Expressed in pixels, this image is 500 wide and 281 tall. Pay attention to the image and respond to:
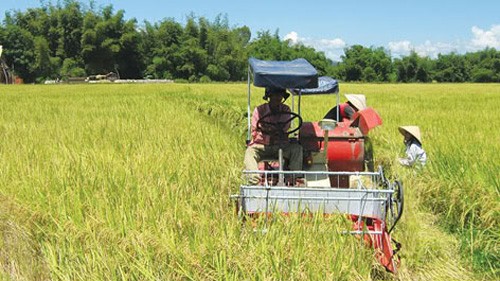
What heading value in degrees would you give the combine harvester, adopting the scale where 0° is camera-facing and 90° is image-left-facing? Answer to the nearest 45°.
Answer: approximately 0°

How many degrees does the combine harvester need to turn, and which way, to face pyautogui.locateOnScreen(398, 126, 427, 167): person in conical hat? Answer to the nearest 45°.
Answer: approximately 135° to its left

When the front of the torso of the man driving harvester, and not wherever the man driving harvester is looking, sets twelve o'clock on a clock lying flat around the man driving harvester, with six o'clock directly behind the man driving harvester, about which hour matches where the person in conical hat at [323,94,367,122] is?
The person in conical hat is roughly at 7 o'clock from the man driving harvester.

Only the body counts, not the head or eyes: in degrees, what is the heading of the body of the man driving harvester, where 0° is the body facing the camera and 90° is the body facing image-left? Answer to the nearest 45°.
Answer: approximately 0°

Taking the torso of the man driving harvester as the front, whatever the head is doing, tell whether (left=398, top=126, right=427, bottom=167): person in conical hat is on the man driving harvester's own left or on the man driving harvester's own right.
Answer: on the man driving harvester's own left
